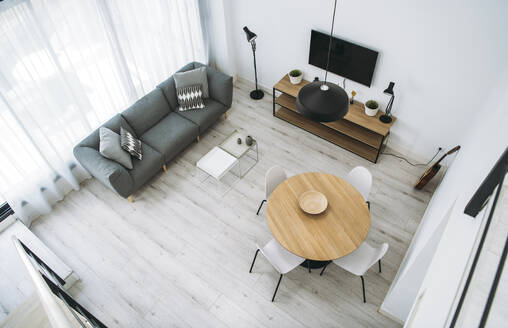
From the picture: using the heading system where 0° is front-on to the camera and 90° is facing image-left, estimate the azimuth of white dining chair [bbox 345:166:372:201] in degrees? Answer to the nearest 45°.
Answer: approximately 45°

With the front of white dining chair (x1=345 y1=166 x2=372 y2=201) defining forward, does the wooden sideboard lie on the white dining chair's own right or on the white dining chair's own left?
on the white dining chair's own right

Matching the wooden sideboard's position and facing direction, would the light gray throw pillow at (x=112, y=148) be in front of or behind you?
in front

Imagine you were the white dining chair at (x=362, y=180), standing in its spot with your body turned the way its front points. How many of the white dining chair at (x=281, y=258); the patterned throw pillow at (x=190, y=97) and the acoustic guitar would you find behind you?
1

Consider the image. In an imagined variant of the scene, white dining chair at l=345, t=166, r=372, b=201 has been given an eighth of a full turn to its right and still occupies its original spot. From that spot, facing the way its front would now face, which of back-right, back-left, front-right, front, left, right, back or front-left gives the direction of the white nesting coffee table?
front

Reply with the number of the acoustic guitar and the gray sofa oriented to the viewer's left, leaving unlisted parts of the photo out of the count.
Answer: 1

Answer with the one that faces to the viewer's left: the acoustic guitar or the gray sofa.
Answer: the acoustic guitar

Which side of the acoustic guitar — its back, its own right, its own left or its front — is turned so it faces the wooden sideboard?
front

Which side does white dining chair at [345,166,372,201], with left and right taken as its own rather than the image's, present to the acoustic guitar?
back

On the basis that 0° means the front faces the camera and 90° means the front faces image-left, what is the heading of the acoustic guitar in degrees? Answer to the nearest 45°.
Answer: approximately 90°

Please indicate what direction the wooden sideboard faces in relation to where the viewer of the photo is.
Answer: facing the viewer and to the left of the viewer

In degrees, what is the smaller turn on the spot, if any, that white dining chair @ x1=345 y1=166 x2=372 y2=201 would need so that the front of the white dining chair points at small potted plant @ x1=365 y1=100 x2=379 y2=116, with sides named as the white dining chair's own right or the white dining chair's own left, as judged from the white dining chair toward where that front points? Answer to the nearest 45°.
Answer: approximately 135° to the white dining chair's own right

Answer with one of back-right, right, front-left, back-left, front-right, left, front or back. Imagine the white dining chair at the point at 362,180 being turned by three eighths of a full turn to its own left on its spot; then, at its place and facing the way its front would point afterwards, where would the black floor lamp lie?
back-left

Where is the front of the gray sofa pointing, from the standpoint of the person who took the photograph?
facing the viewer and to the right of the viewer

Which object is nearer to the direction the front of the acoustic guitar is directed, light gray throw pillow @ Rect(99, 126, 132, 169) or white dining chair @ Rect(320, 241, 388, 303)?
the light gray throw pillow
